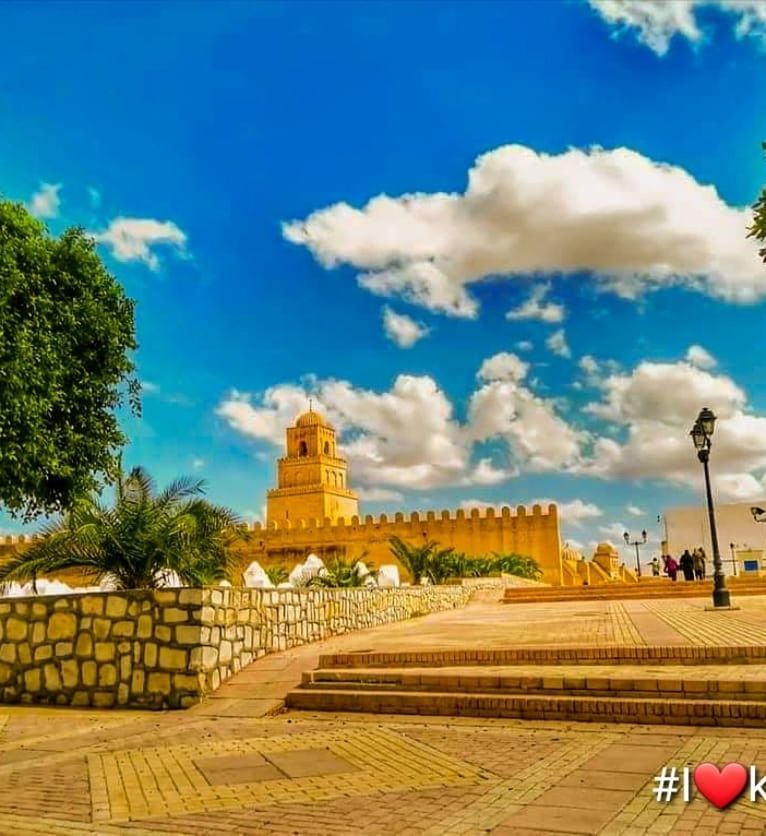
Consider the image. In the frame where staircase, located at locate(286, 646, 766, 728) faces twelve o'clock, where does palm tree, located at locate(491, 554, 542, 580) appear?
The palm tree is roughly at 6 o'clock from the staircase.

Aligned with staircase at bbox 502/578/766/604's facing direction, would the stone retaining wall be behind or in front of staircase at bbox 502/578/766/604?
in front

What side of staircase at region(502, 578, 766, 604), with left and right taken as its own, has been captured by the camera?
front

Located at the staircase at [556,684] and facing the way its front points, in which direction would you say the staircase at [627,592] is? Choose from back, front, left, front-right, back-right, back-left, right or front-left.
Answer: back

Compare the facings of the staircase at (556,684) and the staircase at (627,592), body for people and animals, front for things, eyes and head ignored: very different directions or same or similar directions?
same or similar directions

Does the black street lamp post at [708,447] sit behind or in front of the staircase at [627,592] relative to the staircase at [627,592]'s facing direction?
in front

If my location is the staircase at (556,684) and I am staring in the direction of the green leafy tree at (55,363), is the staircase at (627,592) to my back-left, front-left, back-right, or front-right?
front-right

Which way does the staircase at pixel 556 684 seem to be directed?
toward the camera

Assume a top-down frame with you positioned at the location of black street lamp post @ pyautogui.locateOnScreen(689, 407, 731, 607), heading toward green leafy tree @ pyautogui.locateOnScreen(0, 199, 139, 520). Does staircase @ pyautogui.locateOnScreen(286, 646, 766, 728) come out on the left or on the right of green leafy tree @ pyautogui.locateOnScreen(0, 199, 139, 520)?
left

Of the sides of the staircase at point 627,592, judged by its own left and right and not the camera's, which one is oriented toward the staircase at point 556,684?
front

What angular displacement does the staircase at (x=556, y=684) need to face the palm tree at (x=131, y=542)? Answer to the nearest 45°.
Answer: approximately 135° to its right

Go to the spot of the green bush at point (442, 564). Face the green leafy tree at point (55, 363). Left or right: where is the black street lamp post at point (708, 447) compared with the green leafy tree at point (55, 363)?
left

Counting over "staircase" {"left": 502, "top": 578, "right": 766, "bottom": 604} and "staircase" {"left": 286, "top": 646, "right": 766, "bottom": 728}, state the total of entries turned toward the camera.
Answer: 2

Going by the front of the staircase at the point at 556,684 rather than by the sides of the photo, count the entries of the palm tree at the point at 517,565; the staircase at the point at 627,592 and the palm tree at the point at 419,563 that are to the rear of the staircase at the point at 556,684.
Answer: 3

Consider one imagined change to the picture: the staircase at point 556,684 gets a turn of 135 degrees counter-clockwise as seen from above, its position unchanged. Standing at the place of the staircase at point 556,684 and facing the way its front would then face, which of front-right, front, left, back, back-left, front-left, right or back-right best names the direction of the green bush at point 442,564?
front-left
